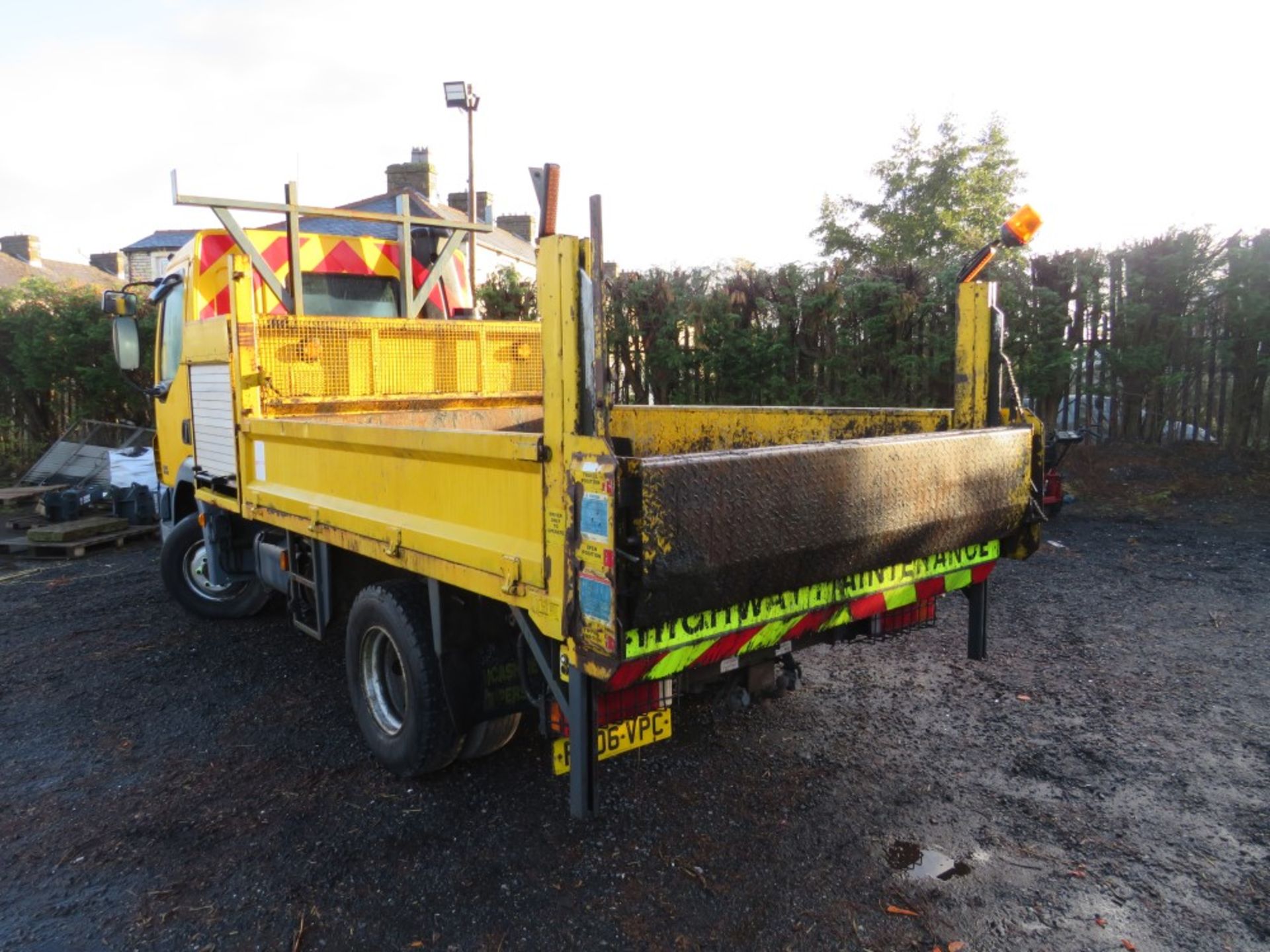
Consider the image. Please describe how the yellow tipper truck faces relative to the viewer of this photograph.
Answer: facing away from the viewer and to the left of the viewer

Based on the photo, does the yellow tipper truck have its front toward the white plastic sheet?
yes

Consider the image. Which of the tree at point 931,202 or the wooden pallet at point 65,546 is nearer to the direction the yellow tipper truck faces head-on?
the wooden pallet

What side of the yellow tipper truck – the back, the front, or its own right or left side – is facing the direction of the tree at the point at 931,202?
right

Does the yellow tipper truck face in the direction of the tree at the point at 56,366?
yes

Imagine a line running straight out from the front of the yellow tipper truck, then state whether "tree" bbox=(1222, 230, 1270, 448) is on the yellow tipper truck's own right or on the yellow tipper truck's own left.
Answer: on the yellow tipper truck's own right

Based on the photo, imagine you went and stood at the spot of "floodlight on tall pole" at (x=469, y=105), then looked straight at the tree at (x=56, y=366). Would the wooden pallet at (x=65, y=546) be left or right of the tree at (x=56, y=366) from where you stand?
left

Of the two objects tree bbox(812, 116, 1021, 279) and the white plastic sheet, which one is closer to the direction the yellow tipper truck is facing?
the white plastic sheet

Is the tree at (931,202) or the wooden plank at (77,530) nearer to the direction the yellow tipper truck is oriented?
the wooden plank

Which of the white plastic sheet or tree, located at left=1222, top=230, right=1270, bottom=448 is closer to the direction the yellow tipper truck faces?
the white plastic sheet

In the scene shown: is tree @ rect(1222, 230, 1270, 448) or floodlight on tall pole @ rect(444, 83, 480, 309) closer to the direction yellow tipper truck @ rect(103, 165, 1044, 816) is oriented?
the floodlight on tall pole

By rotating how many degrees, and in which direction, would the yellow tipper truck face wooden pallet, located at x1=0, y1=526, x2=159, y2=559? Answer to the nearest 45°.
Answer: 0° — it already faces it

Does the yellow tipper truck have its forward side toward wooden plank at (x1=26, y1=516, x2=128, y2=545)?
yes
